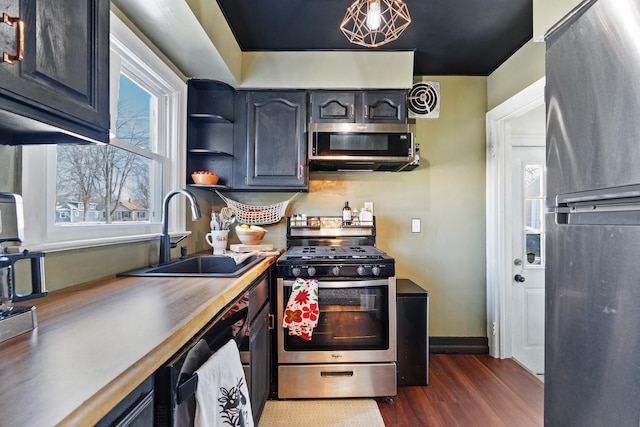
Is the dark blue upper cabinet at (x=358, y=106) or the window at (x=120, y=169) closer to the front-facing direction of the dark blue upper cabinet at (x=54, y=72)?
the dark blue upper cabinet

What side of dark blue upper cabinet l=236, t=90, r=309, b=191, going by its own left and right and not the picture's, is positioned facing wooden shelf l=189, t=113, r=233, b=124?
right

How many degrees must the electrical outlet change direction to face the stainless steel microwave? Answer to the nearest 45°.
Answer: approximately 45° to its right

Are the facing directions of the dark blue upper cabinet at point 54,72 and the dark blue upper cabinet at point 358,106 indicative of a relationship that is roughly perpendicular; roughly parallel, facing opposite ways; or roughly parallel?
roughly perpendicular

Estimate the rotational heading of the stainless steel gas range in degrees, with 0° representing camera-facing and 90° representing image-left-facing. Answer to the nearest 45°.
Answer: approximately 0°

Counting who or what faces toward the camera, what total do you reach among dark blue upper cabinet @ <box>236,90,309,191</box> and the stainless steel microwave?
2

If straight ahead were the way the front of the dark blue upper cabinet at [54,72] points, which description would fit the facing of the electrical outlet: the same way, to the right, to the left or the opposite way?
to the right

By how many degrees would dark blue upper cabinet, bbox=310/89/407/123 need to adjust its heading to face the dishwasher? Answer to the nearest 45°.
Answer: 0° — it already faces it

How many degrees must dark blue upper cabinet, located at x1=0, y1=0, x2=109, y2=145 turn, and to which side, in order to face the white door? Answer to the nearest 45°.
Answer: approximately 45° to its left

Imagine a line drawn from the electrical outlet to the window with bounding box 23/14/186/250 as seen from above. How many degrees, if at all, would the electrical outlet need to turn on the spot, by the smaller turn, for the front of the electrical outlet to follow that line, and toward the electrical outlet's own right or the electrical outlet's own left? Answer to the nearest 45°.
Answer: approximately 45° to the electrical outlet's own right
